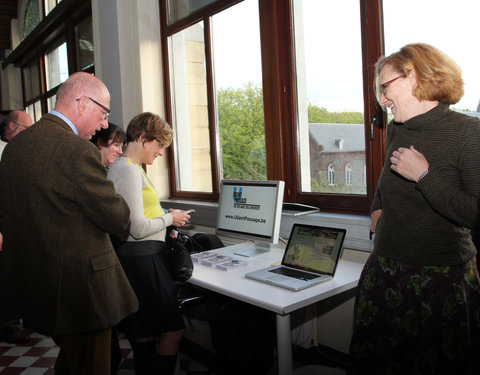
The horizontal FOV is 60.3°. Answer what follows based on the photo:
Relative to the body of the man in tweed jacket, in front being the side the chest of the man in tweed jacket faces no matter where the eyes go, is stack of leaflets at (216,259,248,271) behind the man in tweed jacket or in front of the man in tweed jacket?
in front

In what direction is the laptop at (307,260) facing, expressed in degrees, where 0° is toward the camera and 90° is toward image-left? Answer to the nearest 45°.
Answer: approximately 45°

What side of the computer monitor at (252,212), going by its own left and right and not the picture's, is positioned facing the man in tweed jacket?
front

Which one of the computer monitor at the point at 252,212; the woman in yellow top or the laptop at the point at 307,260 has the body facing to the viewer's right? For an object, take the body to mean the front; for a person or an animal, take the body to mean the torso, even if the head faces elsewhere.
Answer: the woman in yellow top

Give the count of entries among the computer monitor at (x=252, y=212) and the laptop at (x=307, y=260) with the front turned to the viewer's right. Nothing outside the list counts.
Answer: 0

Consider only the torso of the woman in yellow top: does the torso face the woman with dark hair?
no

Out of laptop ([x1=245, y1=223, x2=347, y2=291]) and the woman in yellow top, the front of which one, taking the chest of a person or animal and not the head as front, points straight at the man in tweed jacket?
the laptop

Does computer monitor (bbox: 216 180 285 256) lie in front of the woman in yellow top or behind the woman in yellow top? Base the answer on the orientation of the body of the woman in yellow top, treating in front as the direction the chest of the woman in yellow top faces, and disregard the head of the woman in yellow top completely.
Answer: in front

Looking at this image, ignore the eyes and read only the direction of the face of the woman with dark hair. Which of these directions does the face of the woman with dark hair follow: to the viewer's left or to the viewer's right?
to the viewer's right

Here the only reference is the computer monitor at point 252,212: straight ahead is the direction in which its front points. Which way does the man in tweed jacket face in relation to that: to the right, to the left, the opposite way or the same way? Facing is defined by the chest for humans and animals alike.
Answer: the opposite way

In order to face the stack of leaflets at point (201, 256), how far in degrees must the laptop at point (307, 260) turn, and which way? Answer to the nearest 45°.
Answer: approximately 90° to its right

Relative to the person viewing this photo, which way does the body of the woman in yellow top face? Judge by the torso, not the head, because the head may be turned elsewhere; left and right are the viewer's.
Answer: facing to the right of the viewer

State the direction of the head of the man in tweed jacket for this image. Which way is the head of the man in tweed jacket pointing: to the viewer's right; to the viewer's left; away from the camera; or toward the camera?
to the viewer's right
